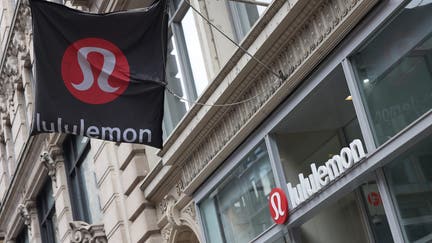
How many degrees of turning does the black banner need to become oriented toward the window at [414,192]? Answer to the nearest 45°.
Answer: approximately 45° to its left

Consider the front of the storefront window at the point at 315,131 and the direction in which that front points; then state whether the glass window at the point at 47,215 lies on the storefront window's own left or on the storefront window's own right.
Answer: on the storefront window's own right

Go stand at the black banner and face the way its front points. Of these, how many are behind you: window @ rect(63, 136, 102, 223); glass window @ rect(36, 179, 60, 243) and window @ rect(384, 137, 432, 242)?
2

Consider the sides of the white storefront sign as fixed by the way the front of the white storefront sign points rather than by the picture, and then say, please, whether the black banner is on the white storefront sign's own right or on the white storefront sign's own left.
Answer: on the white storefront sign's own right

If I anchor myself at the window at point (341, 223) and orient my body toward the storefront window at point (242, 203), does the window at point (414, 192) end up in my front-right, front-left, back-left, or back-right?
back-left
